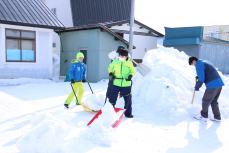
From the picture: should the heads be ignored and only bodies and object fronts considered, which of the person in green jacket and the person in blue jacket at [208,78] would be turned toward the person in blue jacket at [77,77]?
the person in blue jacket at [208,78]

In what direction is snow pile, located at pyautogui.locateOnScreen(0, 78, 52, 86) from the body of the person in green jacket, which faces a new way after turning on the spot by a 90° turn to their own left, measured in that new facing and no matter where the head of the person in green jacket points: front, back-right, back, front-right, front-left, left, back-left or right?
back-left

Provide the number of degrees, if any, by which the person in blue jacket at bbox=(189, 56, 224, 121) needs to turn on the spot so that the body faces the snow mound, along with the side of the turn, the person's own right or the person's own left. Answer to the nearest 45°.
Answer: approximately 45° to the person's own left

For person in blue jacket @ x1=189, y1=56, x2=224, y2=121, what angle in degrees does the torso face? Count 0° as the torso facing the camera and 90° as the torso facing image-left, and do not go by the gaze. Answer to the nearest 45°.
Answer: approximately 90°

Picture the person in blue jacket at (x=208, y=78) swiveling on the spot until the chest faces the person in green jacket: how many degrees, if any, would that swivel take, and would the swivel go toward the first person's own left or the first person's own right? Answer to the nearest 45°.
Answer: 0° — they already face them

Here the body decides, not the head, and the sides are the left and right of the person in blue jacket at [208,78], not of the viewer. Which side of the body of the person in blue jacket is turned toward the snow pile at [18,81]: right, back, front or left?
front

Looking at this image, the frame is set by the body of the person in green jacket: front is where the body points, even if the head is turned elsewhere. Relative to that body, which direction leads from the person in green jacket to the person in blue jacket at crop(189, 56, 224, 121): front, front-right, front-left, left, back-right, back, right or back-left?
left

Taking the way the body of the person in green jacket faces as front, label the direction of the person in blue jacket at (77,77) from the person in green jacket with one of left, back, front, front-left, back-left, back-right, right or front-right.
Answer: back-right

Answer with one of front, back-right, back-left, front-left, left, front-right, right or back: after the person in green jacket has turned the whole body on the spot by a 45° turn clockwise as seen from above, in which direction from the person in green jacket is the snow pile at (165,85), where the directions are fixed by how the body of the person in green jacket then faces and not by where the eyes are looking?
back

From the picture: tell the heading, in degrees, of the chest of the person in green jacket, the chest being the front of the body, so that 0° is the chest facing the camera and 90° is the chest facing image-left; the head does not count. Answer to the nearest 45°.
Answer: approximately 0°

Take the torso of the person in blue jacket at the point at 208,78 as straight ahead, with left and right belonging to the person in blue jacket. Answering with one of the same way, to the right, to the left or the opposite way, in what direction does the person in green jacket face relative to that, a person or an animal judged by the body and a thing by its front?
to the left
